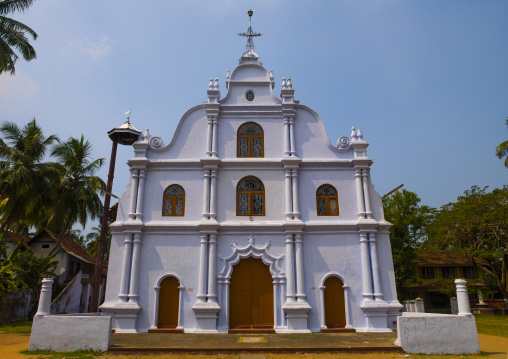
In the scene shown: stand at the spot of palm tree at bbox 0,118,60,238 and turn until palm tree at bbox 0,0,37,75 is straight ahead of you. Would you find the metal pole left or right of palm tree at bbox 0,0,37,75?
left

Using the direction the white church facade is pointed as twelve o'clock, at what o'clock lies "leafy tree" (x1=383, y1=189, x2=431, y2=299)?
The leafy tree is roughly at 7 o'clock from the white church facade.

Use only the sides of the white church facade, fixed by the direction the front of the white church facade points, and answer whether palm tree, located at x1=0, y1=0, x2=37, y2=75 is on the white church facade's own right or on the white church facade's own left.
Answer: on the white church facade's own right

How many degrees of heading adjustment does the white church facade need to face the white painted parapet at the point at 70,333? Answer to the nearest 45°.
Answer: approximately 45° to its right

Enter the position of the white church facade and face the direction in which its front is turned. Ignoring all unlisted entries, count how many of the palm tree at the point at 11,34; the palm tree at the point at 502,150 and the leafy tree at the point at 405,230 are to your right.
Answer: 1

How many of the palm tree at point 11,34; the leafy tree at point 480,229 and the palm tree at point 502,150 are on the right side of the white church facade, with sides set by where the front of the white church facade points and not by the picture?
1

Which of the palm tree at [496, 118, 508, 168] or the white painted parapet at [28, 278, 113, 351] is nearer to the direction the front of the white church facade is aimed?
the white painted parapet

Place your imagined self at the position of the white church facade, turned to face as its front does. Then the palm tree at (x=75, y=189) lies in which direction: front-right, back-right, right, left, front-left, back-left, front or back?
back-right

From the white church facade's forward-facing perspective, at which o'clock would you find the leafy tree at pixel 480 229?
The leafy tree is roughly at 8 o'clock from the white church facade.

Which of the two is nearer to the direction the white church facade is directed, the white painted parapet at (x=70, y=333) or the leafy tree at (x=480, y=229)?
the white painted parapet

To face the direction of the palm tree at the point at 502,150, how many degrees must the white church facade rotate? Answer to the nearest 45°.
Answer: approximately 135° to its left

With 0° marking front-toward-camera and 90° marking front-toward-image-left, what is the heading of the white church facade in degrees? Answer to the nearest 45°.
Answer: approximately 0°
